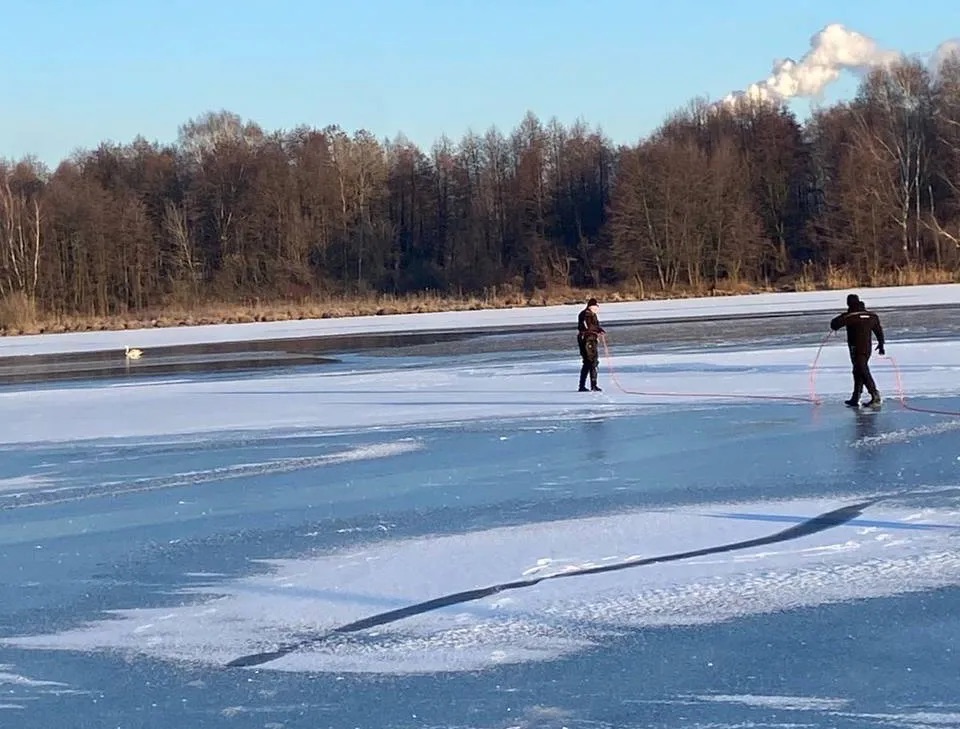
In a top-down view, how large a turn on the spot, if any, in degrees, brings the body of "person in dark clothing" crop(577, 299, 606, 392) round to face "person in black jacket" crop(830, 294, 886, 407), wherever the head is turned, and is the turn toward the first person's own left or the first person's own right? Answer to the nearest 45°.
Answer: approximately 45° to the first person's own right

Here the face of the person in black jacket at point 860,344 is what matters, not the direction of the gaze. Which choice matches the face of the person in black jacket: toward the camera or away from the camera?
away from the camera

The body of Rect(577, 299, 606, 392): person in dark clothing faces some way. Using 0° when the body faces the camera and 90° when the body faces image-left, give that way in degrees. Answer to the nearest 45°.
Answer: approximately 270°
